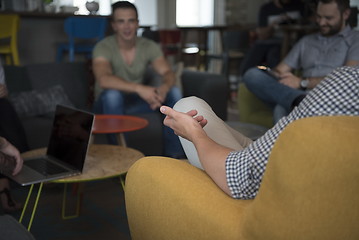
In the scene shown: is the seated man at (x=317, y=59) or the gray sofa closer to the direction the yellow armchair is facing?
the gray sofa

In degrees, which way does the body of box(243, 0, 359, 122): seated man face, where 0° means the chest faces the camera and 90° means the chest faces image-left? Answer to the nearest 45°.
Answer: approximately 45°

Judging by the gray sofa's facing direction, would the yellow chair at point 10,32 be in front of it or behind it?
behind

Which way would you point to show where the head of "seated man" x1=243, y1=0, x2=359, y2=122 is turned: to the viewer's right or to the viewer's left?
to the viewer's left

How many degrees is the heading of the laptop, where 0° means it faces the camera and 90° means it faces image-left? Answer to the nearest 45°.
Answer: approximately 45°

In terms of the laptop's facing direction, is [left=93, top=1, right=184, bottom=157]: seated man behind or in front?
behind
